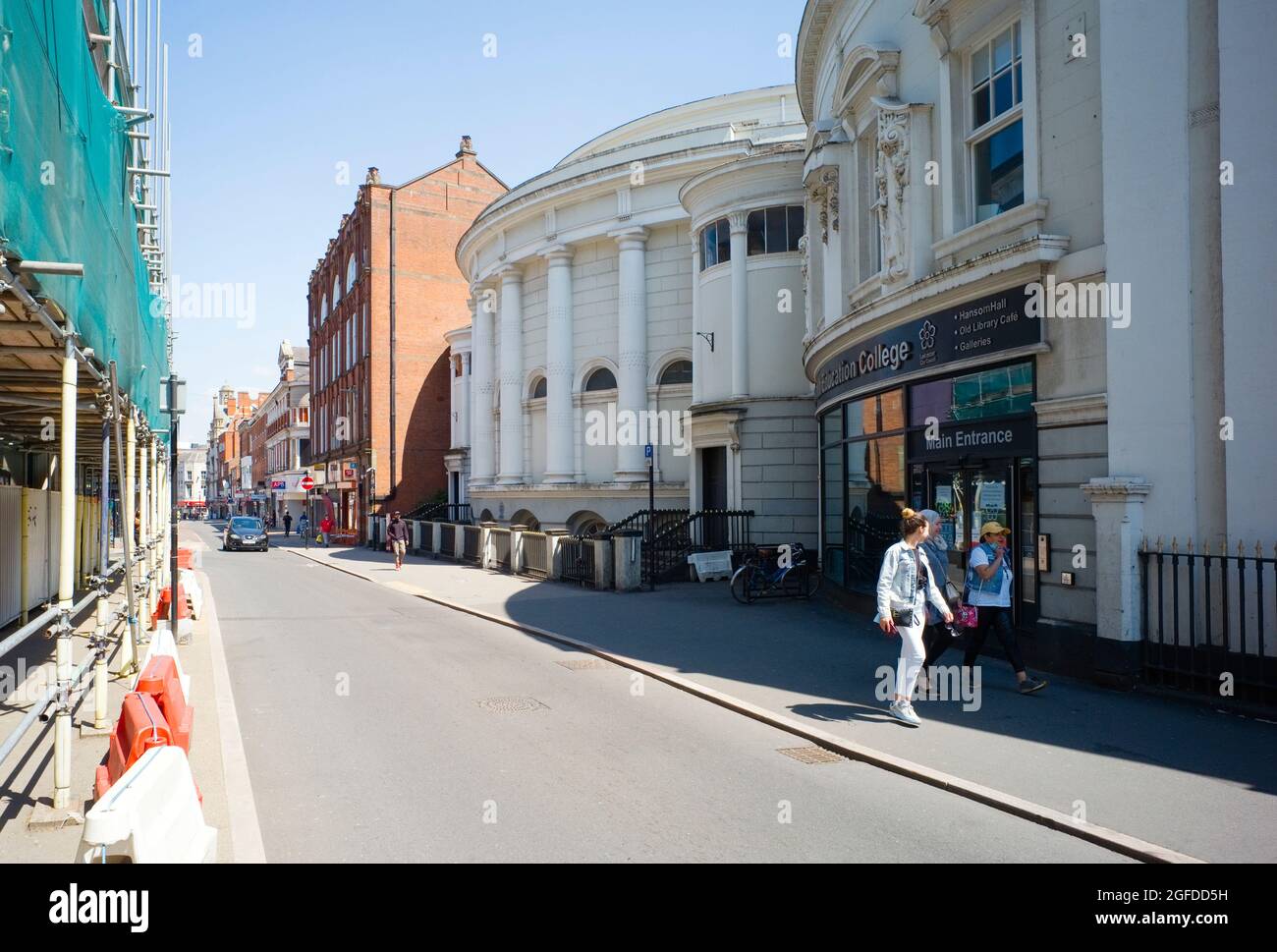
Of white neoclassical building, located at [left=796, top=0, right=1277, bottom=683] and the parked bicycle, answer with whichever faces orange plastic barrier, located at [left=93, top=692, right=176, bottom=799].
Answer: the white neoclassical building

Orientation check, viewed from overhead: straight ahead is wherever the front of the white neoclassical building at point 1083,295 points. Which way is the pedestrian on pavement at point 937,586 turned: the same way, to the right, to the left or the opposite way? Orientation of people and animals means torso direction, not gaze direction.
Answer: to the left

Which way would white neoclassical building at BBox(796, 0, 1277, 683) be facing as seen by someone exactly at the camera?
facing the viewer and to the left of the viewer

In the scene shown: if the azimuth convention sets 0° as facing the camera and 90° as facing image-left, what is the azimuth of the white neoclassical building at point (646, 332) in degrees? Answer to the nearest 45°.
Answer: approximately 45°

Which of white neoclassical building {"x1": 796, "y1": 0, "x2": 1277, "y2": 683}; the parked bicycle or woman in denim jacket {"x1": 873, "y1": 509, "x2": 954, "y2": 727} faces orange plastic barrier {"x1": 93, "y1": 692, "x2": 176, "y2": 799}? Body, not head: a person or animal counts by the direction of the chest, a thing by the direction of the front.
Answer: the white neoclassical building

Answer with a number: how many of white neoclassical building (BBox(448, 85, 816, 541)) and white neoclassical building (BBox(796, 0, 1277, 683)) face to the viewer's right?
0

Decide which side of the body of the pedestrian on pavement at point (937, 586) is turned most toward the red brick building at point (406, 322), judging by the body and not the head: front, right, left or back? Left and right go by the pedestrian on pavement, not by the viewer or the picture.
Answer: back

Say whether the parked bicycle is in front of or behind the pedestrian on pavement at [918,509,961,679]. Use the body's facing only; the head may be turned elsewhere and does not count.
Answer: behind

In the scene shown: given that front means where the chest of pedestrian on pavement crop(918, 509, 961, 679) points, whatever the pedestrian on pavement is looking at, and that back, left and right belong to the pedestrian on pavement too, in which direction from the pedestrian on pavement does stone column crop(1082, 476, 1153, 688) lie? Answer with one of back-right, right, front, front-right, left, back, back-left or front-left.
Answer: front-left

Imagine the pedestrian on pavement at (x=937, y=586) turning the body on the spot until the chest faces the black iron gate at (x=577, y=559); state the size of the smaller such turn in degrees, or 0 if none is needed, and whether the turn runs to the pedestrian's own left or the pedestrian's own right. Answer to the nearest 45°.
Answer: approximately 180°
